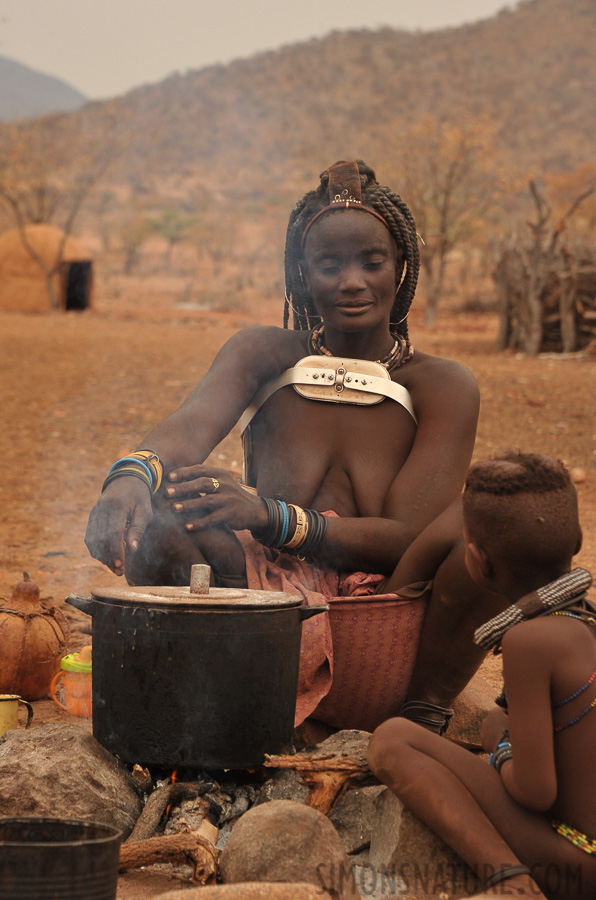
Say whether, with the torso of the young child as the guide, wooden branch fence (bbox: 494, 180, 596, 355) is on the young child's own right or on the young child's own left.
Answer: on the young child's own right

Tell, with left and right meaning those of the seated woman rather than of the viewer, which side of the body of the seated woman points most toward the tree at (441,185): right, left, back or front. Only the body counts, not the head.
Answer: back

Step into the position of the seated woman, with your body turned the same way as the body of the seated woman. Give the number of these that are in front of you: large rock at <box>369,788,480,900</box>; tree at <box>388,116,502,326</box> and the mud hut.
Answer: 1

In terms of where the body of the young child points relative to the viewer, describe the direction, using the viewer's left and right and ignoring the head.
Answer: facing away from the viewer and to the left of the viewer

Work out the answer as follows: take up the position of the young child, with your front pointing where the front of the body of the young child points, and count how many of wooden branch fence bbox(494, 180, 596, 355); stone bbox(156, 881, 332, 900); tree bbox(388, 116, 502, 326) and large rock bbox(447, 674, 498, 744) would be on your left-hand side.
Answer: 1

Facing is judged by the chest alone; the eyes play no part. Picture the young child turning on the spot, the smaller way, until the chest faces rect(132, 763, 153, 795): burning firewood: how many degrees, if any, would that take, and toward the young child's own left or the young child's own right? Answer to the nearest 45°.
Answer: approximately 45° to the young child's own left

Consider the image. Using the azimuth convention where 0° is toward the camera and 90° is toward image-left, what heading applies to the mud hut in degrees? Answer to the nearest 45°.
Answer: approximately 315°

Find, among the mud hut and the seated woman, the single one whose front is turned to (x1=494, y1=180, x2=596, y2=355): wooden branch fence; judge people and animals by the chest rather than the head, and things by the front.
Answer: the mud hut

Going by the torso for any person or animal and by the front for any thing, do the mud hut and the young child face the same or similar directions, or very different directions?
very different directions

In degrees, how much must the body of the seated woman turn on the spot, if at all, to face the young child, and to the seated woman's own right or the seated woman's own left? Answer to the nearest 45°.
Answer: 0° — they already face them

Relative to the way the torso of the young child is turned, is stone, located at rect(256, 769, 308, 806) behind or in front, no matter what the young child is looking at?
in front

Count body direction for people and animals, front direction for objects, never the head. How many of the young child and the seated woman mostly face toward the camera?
1
